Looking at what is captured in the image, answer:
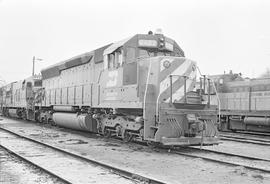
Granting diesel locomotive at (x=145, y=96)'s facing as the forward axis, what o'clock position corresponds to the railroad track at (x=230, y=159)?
The railroad track is roughly at 12 o'clock from the diesel locomotive.

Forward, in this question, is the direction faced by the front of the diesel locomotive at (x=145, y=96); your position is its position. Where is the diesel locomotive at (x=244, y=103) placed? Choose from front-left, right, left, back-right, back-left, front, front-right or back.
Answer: left

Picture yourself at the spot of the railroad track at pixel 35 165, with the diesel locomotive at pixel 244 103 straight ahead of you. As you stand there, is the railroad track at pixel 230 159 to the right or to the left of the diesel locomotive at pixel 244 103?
right

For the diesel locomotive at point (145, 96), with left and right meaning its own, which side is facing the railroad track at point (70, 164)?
right

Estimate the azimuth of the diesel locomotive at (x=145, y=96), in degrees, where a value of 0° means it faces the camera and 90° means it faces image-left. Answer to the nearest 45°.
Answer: approximately 315°
